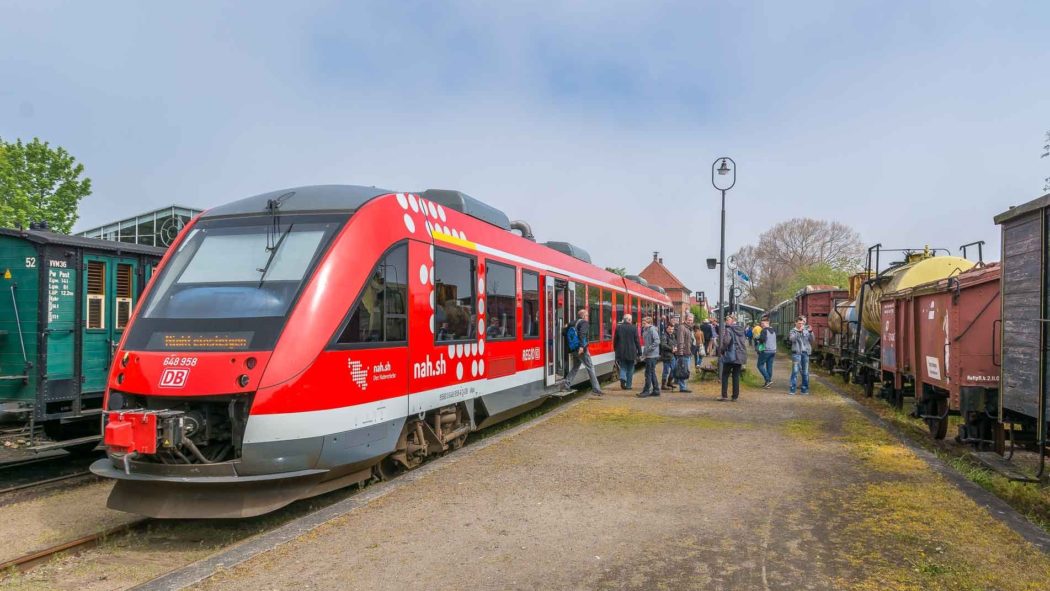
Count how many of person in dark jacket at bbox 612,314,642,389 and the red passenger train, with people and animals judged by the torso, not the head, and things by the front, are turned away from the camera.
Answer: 1

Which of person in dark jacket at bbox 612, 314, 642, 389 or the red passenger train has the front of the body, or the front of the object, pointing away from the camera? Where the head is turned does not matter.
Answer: the person in dark jacket

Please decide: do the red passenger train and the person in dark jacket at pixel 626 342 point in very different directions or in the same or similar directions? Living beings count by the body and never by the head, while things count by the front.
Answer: very different directions

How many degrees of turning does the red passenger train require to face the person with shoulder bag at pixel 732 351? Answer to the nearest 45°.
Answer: approximately 180°

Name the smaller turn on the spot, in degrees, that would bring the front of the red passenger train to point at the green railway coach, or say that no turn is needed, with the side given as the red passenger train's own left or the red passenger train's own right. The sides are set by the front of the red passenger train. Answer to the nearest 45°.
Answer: approximately 90° to the red passenger train's own right

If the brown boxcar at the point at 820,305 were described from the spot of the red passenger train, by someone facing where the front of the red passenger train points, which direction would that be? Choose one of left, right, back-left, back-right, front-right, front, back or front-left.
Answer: back

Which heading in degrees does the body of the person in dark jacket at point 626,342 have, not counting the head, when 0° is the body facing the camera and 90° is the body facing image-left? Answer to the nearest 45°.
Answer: approximately 180°

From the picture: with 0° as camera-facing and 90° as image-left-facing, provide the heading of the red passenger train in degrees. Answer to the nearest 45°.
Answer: approximately 45°

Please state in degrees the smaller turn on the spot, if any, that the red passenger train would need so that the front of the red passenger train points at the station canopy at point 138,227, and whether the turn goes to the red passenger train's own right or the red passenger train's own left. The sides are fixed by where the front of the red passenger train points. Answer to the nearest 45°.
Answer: approximately 135° to the red passenger train's own right

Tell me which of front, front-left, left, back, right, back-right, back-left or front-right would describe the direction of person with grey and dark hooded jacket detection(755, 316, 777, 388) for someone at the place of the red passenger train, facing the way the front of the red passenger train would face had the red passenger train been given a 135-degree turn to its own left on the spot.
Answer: front-left

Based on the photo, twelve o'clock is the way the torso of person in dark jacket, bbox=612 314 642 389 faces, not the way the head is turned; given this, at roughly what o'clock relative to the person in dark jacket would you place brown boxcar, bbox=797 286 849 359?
The brown boxcar is roughly at 1 o'clock from the person in dark jacket.

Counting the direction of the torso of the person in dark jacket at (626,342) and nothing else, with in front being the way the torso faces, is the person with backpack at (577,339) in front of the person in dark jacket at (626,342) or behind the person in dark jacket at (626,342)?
behind
